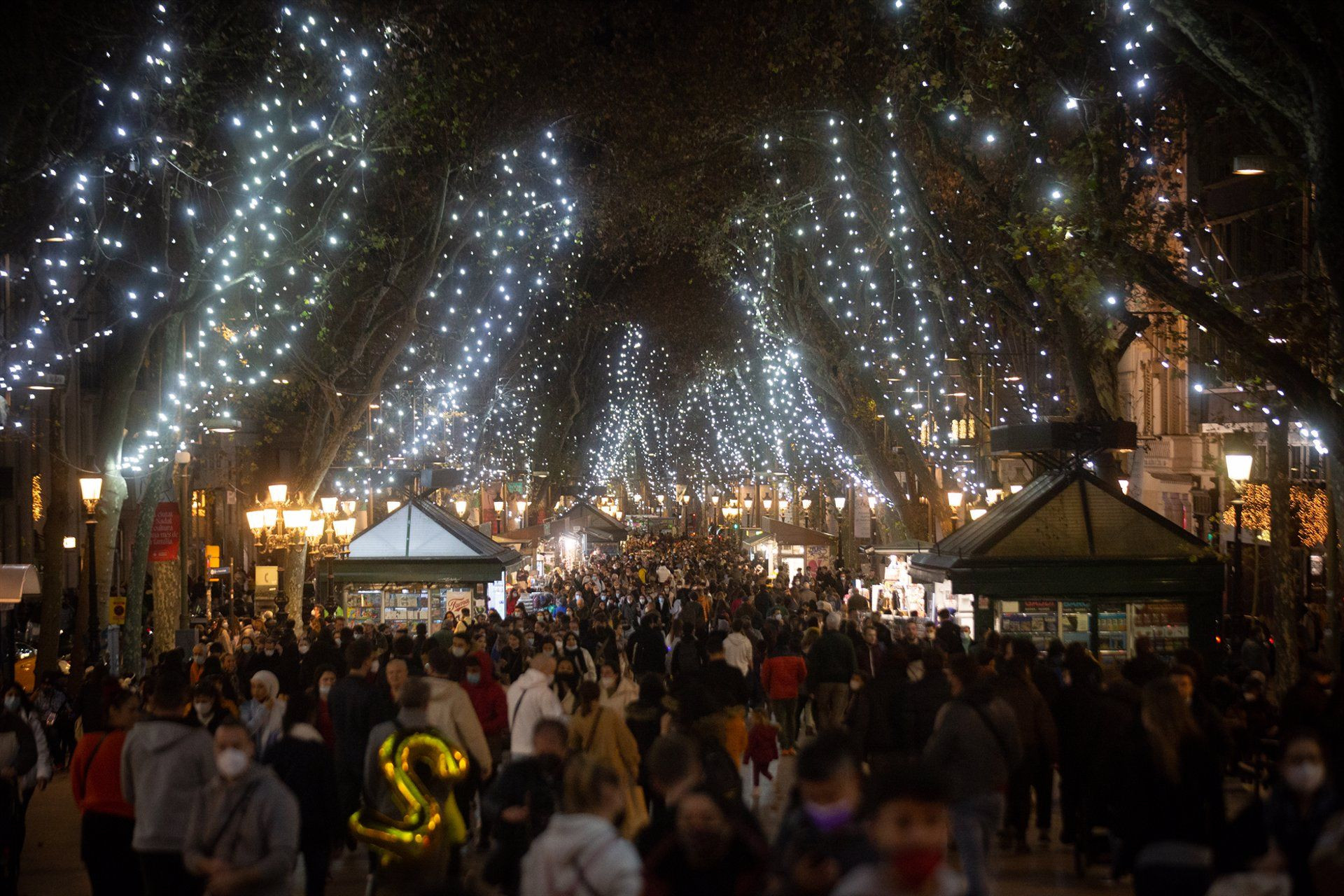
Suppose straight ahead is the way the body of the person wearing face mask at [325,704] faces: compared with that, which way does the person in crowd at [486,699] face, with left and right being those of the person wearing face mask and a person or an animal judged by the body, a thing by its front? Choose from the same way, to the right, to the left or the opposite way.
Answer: the same way

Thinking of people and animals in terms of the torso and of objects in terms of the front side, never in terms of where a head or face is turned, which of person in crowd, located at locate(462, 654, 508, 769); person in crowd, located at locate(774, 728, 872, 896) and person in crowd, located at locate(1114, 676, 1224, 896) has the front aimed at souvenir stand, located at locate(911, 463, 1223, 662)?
person in crowd, located at locate(1114, 676, 1224, 896)

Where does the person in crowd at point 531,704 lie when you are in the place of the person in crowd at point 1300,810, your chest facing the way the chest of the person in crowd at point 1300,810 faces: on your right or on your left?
on your right

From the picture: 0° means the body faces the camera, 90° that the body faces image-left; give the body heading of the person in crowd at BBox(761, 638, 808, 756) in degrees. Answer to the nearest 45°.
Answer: approximately 180°

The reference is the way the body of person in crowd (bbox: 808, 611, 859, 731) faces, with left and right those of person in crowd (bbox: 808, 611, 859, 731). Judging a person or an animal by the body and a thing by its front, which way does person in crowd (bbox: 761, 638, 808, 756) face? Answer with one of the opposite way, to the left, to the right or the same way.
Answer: the same way

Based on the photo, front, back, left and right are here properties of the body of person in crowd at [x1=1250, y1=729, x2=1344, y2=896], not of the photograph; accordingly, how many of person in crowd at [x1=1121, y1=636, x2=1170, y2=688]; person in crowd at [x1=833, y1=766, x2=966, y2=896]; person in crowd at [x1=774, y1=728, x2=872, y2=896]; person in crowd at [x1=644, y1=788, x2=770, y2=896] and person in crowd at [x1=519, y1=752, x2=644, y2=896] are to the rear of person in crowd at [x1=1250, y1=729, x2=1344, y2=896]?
1

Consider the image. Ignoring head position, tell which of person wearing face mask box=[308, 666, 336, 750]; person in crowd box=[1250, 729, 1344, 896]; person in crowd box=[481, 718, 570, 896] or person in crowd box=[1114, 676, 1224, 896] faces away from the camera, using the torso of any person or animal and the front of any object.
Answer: person in crowd box=[1114, 676, 1224, 896]

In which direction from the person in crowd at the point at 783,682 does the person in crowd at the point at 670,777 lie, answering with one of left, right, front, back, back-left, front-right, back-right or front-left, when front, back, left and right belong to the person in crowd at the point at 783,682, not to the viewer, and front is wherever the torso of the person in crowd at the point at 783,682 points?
back

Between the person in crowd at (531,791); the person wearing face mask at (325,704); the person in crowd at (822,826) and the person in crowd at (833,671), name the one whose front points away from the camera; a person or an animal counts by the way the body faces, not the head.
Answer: the person in crowd at (833,671)

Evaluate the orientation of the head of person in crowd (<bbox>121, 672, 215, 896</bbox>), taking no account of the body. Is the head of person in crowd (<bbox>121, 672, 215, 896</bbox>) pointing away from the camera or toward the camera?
away from the camera

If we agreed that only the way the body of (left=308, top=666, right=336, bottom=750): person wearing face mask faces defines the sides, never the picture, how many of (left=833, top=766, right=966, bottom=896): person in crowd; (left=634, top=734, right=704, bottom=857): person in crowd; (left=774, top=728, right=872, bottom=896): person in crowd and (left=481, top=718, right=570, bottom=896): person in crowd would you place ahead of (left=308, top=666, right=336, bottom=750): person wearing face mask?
4

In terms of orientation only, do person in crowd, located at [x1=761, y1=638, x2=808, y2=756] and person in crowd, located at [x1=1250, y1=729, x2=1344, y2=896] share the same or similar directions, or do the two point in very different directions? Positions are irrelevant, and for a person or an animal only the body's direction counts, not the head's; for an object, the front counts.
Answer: very different directions

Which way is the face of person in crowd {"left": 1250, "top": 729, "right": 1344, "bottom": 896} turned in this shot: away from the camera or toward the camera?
toward the camera

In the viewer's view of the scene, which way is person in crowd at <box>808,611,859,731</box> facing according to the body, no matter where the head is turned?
away from the camera

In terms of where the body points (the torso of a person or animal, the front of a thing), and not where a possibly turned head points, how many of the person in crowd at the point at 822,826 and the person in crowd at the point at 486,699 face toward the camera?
2

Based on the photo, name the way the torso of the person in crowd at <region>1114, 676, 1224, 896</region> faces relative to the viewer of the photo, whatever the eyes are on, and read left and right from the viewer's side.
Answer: facing away from the viewer

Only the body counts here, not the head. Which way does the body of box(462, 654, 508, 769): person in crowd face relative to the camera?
toward the camera

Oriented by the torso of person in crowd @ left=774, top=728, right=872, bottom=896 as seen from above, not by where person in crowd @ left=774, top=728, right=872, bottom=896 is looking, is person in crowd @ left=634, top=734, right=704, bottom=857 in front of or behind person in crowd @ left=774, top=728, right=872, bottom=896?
behind

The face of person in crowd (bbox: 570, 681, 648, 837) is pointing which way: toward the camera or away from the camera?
away from the camera

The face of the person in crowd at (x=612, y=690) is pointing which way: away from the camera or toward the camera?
toward the camera
